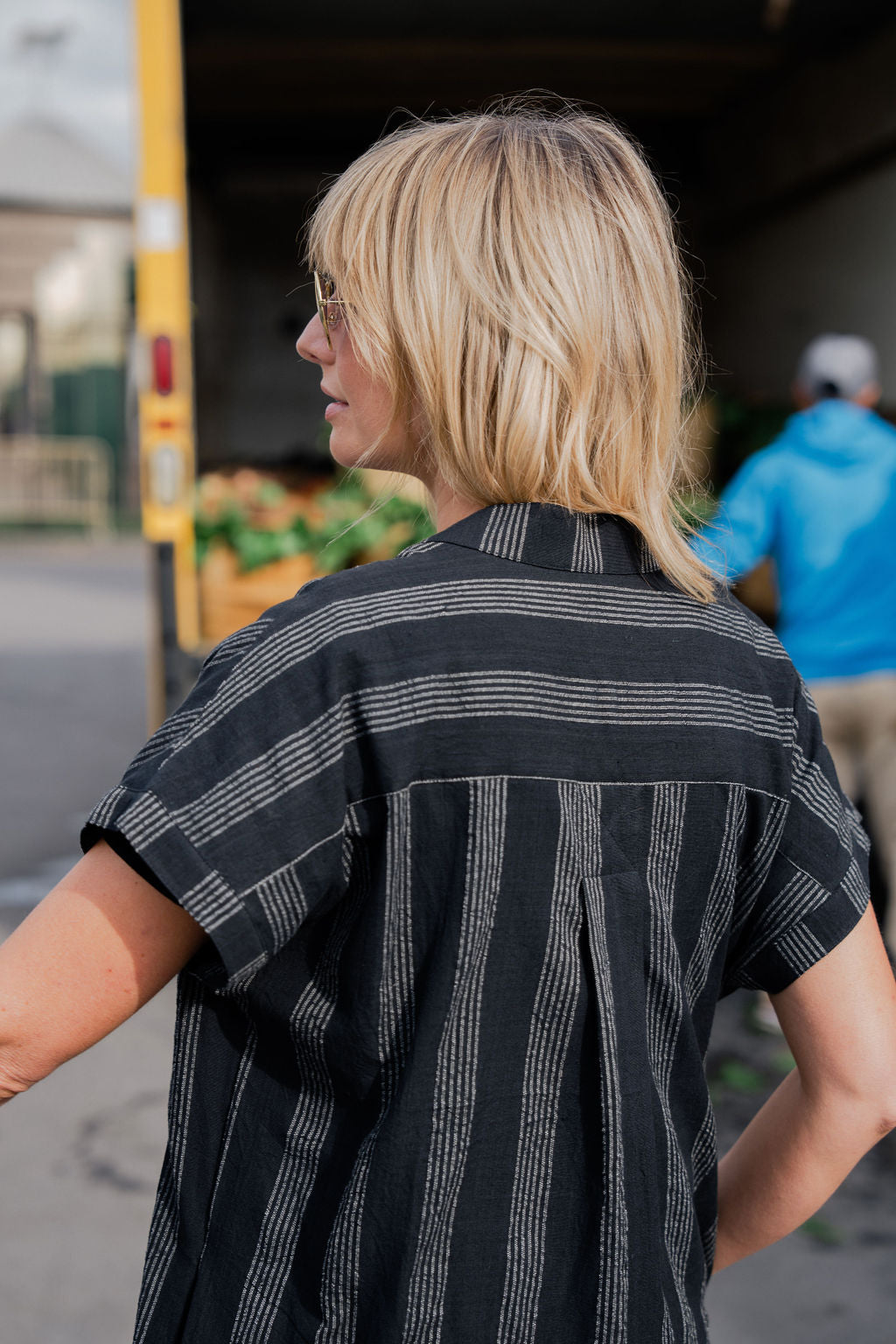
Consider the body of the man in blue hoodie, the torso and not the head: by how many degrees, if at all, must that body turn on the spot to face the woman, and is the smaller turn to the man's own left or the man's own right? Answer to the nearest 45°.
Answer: approximately 180°

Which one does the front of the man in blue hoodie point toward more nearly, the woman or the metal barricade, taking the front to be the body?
the metal barricade

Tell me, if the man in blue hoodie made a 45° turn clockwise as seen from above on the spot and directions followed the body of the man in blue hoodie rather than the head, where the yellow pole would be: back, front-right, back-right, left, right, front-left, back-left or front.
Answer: back-left

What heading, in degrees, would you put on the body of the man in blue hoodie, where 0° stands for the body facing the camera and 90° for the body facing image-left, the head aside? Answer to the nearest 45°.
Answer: approximately 180°

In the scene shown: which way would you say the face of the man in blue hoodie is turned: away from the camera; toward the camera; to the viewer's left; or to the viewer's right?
away from the camera

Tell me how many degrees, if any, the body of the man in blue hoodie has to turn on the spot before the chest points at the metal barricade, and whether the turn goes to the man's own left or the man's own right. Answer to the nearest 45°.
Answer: approximately 45° to the man's own left
